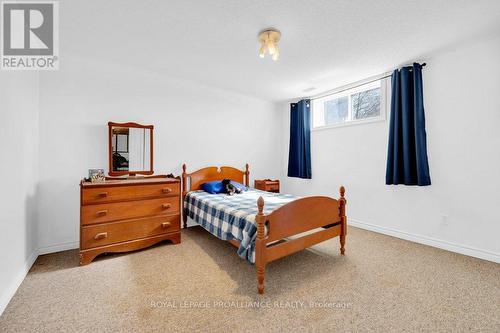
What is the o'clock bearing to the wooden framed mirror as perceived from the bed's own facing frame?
The wooden framed mirror is roughly at 5 o'clock from the bed.

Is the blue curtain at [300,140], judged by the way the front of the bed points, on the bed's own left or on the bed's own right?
on the bed's own left

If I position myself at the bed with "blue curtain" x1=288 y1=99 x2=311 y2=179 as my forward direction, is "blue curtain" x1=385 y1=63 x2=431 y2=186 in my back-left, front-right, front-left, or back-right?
front-right

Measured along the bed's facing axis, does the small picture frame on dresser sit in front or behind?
behind

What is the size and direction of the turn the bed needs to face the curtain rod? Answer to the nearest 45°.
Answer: approximately 90° to its left

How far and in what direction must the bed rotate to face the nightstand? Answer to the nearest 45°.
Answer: approximately 135° to its left

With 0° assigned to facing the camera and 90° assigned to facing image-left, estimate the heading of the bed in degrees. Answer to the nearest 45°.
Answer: approximately 315°

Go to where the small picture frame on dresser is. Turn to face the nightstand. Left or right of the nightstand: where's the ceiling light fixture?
right

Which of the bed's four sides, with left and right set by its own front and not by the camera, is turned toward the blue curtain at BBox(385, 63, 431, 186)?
left

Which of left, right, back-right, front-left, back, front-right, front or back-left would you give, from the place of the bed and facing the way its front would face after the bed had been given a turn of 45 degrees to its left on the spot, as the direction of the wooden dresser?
back
